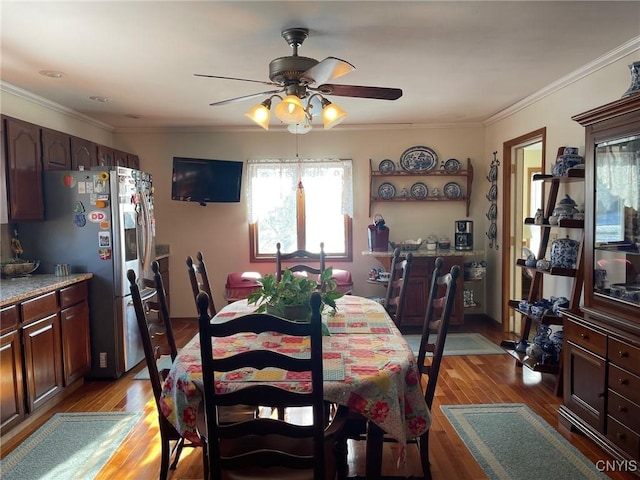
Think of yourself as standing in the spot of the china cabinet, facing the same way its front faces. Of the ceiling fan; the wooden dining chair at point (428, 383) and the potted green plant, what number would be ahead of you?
3

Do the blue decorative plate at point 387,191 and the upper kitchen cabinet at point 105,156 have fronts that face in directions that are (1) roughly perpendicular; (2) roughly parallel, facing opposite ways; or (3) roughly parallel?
roughly perpendicular

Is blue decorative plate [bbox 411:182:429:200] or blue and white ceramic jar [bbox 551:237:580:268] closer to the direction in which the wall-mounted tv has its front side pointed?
the blue and white ceramic jar

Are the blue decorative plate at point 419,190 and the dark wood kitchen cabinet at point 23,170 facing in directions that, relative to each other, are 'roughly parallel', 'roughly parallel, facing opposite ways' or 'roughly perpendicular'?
roughly perpendicular

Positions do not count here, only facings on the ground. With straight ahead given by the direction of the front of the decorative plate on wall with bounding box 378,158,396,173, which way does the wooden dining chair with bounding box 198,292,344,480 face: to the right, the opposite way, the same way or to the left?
the opposite way

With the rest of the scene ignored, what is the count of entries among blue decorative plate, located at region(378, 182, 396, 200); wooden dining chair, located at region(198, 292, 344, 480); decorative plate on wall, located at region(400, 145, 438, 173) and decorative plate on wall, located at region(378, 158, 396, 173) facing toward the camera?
3

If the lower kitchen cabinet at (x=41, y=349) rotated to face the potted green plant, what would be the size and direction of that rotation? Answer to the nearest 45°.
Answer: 0° — it already faces it

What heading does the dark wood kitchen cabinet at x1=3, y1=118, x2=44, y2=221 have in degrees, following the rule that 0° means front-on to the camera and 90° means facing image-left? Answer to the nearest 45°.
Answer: approximately 315°

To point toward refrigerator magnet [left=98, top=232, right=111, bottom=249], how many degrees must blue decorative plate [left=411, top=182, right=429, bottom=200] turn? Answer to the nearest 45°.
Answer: approximately 45° to its right

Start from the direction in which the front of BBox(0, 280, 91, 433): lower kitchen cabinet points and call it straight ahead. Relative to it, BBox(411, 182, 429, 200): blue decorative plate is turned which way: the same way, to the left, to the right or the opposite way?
to the right

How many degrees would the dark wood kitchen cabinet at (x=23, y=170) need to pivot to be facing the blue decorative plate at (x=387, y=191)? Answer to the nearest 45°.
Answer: approximately 45° to its left
